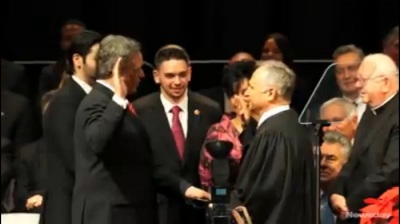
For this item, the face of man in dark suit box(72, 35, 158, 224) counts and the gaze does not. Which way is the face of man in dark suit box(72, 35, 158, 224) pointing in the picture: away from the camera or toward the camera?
away from the camera

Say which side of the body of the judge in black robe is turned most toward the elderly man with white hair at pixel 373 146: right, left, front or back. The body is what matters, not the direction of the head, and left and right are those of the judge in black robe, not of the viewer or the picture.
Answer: back

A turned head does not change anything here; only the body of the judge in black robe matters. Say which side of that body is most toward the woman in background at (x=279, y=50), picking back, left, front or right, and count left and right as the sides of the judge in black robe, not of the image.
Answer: right

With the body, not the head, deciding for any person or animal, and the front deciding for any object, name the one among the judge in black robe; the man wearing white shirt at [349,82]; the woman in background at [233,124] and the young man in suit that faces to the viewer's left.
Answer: the judge in black robe

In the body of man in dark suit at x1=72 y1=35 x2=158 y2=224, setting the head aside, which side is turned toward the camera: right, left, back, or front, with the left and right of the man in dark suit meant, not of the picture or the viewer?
right

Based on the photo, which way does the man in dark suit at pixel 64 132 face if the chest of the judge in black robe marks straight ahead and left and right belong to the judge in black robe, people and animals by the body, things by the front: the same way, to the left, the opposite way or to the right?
the opposite way

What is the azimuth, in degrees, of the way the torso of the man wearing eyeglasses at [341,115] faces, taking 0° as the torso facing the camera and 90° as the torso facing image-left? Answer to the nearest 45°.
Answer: approximately 45°

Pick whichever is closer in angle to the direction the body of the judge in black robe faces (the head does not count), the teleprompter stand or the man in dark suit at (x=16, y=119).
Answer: the man in dark suit

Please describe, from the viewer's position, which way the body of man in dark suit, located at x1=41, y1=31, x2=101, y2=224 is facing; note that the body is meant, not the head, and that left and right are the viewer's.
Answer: facing to the right of the viewer

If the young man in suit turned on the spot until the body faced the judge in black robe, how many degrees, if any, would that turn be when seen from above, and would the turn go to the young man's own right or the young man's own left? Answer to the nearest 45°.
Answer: approximately 45° to the young man's own left

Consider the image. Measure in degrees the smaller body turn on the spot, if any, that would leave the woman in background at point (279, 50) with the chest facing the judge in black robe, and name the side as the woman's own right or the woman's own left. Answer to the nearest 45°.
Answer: approximately 45° to the woman's own left

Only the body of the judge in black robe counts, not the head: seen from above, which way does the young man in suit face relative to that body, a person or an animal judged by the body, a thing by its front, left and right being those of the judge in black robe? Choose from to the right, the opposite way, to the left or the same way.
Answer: to the left
